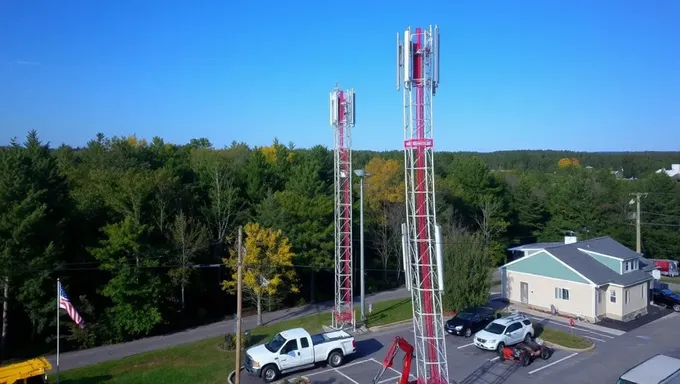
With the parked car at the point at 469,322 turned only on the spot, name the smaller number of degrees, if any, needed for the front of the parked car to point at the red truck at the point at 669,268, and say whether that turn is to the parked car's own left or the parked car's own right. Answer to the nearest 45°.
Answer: approximately 180°

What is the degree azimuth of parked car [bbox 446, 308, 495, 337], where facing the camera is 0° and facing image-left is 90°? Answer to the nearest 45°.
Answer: approximately 45°

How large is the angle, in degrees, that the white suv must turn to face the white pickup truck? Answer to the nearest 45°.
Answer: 0° — it already faces it

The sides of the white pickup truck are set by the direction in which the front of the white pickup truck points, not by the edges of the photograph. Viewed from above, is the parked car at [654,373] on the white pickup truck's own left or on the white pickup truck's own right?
on the white pickup truck's own left

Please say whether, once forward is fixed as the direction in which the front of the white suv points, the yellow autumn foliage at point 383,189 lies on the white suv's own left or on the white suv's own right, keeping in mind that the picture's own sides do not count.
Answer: on the white suv's own right

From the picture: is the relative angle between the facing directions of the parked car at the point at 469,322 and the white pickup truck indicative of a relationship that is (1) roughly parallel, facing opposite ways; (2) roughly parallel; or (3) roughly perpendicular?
roughly parallel

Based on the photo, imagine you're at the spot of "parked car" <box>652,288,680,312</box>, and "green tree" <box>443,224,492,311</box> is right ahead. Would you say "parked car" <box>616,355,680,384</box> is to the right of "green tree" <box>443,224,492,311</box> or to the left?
left

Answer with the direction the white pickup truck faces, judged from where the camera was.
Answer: facing the viewer and to the left of the viewer

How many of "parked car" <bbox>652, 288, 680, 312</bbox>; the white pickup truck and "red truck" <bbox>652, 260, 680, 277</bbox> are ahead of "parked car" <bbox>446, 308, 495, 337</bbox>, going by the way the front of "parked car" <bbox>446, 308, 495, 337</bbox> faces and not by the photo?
1

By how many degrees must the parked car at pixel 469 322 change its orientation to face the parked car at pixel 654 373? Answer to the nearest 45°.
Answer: approximately 90° to its left

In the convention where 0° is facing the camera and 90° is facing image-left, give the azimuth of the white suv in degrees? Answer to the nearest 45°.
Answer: approximately 45°

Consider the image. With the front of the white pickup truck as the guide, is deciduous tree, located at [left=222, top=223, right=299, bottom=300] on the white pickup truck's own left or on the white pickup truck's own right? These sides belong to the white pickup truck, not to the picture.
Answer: on the white pickup truck's own right

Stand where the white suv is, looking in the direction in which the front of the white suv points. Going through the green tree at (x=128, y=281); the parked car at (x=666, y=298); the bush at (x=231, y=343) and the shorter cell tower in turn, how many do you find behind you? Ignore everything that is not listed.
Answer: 1

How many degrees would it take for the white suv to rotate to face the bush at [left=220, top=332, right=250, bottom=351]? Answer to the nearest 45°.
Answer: approximately 45° to its right

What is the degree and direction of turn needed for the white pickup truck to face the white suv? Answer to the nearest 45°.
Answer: approximately 135° to its left

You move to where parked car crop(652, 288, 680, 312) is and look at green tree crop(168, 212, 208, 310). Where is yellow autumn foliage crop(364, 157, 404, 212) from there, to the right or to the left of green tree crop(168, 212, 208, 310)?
right

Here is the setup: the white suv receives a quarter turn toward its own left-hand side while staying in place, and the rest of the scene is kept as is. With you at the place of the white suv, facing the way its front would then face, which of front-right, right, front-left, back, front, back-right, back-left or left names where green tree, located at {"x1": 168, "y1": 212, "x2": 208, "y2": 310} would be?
back-right

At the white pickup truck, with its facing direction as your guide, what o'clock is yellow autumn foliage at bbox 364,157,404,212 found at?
The yellow autumn foliage is roughly at 5 o'clock from the white pickup truck.

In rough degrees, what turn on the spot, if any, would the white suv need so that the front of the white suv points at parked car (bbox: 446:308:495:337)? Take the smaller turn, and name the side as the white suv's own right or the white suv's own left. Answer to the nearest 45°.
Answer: approximately 90° to the white suv's own right

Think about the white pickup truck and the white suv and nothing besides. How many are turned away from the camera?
0
